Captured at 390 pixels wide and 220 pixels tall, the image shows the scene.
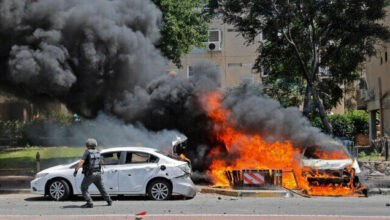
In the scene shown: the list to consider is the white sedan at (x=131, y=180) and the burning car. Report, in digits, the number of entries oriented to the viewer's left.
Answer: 1

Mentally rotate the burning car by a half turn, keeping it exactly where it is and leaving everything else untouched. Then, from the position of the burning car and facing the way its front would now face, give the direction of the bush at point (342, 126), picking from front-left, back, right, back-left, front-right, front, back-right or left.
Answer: front

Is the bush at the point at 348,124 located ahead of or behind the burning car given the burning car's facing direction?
behind

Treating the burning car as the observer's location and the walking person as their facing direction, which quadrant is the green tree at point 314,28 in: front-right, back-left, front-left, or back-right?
back-right
